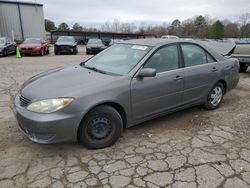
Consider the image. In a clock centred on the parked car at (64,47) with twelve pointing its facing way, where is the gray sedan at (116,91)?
The gray sedan is roughly at 12 o'clock from the parked car.

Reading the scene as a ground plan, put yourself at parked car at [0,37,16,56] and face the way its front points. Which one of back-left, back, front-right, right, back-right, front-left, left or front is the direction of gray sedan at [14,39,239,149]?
front-left

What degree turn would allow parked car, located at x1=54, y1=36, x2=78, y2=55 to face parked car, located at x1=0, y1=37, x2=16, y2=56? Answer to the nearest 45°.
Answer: approximately 90° to its right

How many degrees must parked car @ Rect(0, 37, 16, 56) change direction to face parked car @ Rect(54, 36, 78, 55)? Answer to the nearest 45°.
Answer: approximately 135° to its left

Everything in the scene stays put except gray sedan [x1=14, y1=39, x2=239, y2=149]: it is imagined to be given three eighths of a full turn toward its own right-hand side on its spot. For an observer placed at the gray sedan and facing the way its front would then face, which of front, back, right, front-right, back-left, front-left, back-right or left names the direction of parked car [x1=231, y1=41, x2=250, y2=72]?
front-right

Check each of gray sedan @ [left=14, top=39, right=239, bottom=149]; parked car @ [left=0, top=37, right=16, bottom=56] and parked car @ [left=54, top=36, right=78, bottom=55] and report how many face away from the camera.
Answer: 0

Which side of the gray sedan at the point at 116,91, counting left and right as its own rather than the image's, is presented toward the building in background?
right

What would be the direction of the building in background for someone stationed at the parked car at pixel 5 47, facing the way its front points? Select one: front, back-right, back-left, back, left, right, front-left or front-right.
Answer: back-right

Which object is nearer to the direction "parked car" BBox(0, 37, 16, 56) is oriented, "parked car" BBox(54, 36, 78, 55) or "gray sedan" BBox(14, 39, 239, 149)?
the gray sedan

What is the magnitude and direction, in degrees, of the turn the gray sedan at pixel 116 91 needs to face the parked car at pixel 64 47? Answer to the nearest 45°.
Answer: approximately 135° to its right

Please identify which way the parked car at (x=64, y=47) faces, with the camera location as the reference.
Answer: facing the viewer

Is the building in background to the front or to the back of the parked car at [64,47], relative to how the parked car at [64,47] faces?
to the back

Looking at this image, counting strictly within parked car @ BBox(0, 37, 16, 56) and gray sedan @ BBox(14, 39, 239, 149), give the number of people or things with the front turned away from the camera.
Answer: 0

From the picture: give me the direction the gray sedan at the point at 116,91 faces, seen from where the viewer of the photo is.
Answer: facing the viewer and to the left of the viewer
